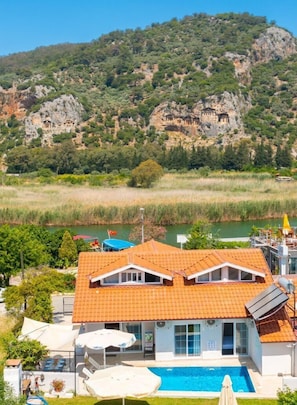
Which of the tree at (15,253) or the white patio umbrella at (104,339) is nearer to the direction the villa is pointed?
the white patio umbrella

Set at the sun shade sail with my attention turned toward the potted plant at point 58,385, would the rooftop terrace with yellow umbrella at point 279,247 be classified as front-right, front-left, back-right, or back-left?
back-left

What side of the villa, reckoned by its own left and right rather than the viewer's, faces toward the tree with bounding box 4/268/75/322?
right

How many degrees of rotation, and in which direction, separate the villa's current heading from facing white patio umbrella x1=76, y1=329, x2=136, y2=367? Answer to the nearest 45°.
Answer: approximately 45° to its right

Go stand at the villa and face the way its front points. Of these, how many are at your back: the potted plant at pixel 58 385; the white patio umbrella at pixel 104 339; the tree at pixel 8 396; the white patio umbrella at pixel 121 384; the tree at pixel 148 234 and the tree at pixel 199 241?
2

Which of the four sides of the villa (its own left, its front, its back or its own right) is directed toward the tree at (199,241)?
back

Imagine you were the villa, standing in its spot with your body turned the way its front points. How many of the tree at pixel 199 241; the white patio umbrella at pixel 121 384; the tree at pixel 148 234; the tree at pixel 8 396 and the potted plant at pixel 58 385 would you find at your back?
2

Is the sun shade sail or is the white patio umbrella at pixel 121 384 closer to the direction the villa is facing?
the white patio umbrella

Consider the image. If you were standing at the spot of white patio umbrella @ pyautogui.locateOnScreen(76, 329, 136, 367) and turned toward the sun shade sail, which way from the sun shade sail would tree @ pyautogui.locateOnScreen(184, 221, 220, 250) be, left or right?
right

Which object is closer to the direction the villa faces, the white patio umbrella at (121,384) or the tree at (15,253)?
the white patio umbrella

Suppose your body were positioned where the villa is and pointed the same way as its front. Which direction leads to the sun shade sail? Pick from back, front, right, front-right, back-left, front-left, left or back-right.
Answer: right

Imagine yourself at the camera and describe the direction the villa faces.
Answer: facing the viewer

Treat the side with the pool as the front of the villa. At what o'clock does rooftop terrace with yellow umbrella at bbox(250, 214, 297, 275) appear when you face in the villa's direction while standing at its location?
The rooftop terrace with yellow umbrella is roughly at 7 o'clock from the villa.

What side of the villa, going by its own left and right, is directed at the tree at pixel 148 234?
back

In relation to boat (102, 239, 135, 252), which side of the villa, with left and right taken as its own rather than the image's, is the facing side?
back

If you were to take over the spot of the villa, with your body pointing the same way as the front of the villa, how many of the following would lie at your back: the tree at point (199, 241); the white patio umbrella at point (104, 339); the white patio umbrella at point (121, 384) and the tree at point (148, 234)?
2

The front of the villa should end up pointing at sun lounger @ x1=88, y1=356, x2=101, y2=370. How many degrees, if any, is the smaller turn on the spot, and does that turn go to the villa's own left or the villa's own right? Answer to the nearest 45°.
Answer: approximately 45° to the villa's own right

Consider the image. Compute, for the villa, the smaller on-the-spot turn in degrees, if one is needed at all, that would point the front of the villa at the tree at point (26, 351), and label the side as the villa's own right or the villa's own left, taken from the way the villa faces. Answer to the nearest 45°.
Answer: approximately 90° to the villa's own right

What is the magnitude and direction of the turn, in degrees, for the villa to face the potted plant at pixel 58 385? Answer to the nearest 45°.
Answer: approximately 45° to its right
